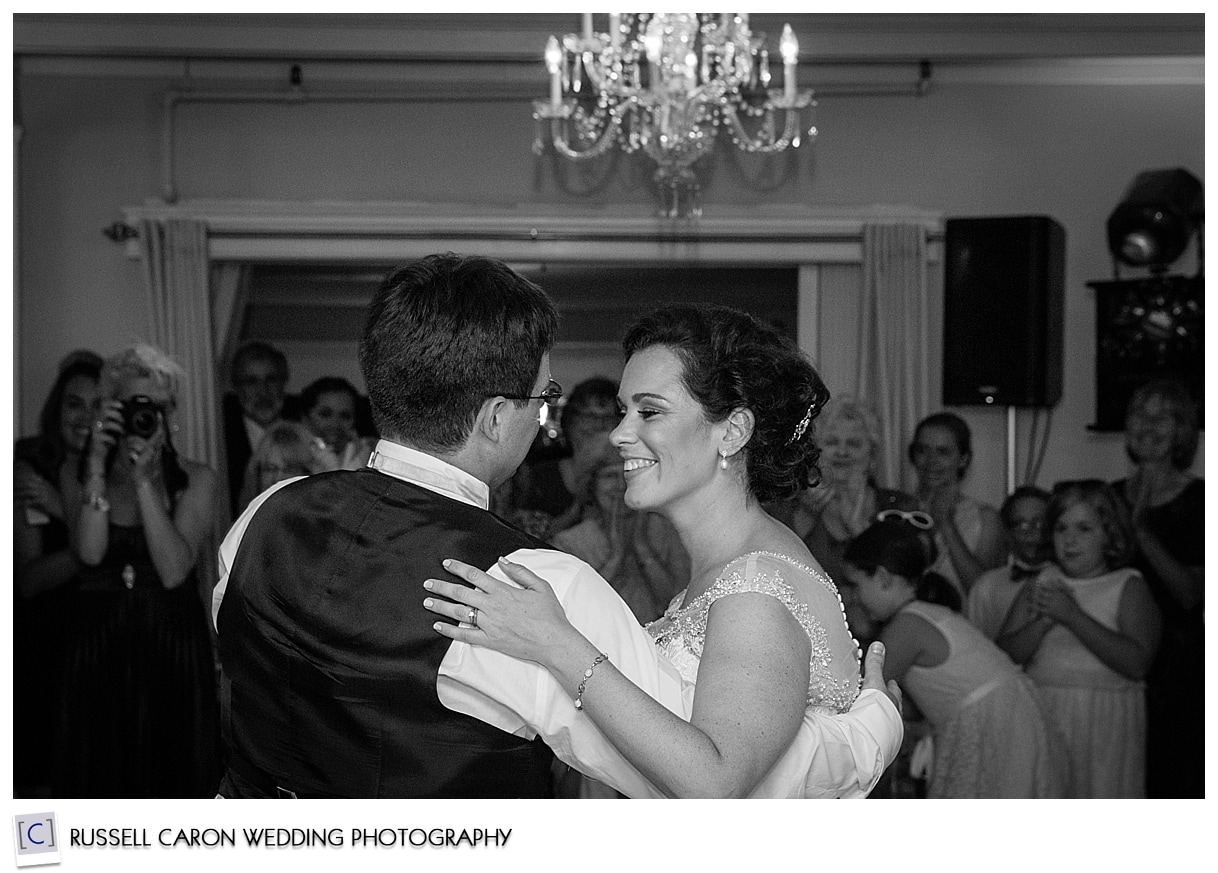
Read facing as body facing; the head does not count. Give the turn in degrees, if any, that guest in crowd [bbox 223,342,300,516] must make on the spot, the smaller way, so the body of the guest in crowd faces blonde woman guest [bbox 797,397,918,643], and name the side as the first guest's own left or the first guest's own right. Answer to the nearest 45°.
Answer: approximately 45° to the first guest's own left

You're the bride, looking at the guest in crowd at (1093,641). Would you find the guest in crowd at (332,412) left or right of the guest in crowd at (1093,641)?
left

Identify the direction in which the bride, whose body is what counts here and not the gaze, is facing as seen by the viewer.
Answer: to the viewer's left

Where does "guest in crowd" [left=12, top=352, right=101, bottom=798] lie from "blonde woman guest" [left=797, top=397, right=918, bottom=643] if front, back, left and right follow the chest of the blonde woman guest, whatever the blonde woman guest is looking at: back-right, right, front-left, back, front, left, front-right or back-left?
right

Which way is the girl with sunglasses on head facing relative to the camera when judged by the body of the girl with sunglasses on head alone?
to the viewer's left

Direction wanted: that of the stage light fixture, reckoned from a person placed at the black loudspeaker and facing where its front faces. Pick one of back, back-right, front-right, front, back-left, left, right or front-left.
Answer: back-left

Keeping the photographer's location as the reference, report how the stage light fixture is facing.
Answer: facing the viewer and to the left of the viewer

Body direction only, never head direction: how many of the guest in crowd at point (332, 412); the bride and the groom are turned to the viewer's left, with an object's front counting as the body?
1

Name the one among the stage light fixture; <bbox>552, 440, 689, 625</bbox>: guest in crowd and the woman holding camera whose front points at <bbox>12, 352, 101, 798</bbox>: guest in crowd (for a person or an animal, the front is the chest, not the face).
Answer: the stage light fixture

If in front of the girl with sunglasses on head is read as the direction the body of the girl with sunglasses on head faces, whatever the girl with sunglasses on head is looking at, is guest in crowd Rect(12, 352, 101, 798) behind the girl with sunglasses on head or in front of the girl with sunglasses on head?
in front
